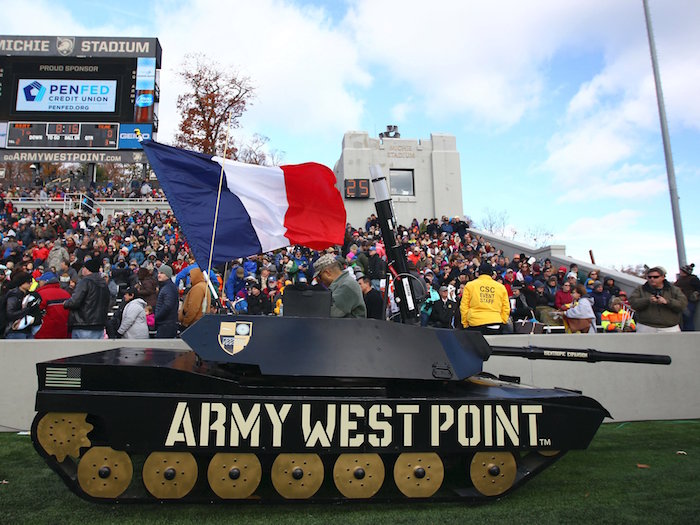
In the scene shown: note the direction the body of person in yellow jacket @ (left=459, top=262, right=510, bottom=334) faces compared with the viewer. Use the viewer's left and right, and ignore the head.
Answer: facing away from the viewer

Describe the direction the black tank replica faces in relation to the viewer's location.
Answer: facing to the right of the viewer

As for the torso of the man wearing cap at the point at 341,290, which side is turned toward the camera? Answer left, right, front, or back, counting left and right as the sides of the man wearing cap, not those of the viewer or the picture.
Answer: left

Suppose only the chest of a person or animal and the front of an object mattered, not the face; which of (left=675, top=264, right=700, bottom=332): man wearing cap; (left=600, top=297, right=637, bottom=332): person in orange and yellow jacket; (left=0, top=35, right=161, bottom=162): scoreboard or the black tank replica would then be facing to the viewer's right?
the black tank replica

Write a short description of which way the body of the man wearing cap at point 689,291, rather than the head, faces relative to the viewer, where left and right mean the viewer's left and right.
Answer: facing to the left of the viewer

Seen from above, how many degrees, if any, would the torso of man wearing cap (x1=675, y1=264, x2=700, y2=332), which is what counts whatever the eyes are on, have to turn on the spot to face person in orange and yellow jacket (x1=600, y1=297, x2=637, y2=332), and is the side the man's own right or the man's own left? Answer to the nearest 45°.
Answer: approximately 45° to the man's own right

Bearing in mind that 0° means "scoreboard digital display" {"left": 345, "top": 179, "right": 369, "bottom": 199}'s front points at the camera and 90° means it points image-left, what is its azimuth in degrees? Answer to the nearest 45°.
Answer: approximately 0°

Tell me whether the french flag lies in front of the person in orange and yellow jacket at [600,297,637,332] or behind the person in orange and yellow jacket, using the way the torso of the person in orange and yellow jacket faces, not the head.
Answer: in front

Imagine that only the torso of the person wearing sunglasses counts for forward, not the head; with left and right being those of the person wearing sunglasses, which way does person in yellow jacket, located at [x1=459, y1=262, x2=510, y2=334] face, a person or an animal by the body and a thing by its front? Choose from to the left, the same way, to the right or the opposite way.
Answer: the opposite way

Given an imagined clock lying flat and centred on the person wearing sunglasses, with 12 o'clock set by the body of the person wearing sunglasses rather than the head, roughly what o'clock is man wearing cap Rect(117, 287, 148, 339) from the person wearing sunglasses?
The man wearing cap is roughly at 2 o'clock from the person wearing sunglasses.
